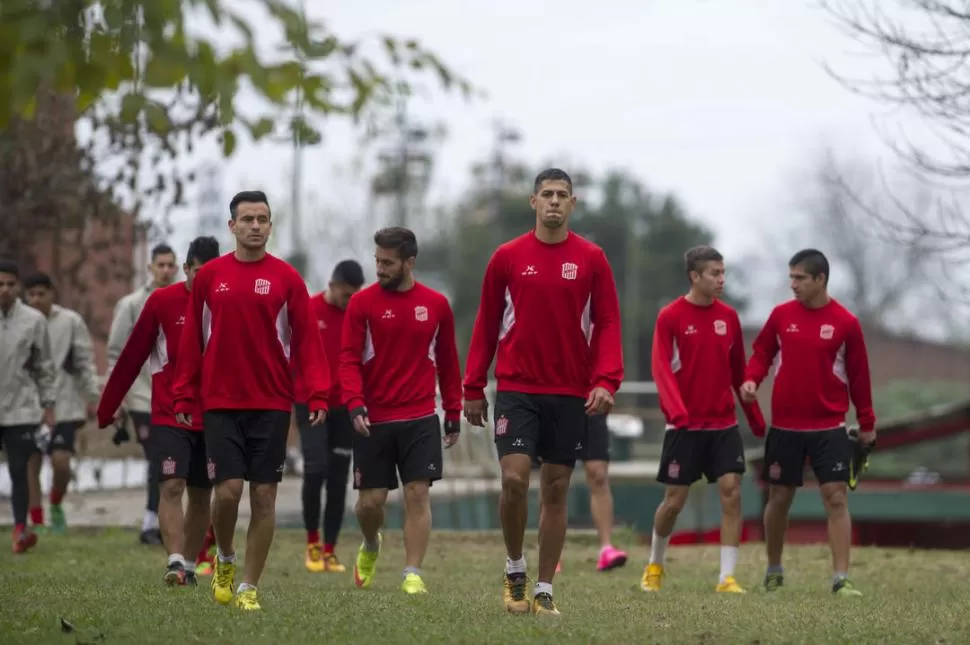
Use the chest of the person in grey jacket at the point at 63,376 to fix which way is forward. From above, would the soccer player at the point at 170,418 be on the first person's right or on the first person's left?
on the first person's left

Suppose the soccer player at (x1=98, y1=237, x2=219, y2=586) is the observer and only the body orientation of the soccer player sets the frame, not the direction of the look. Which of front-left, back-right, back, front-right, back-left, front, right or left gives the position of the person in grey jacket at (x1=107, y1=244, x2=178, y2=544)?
back

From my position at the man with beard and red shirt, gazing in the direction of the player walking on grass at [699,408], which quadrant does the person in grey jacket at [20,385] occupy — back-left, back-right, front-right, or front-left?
back-left

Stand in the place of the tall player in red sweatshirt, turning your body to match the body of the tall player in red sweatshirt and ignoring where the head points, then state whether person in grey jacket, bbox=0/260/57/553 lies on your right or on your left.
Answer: on your right

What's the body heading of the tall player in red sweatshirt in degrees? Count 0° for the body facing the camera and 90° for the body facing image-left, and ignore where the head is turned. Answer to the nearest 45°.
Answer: approximately 0°

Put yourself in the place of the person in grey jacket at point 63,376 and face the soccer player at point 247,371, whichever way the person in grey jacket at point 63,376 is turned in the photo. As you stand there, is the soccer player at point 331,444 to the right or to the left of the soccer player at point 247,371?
left
